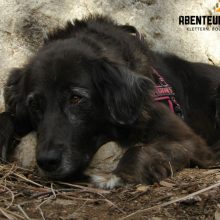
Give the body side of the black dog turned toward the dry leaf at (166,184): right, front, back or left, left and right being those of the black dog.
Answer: left

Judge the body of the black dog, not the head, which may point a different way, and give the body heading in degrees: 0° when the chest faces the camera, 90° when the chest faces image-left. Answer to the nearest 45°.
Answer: approximately 45°

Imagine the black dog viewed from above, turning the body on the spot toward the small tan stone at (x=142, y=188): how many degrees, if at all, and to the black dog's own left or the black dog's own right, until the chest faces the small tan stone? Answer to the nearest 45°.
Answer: approximately 45° to the black dog's own left
